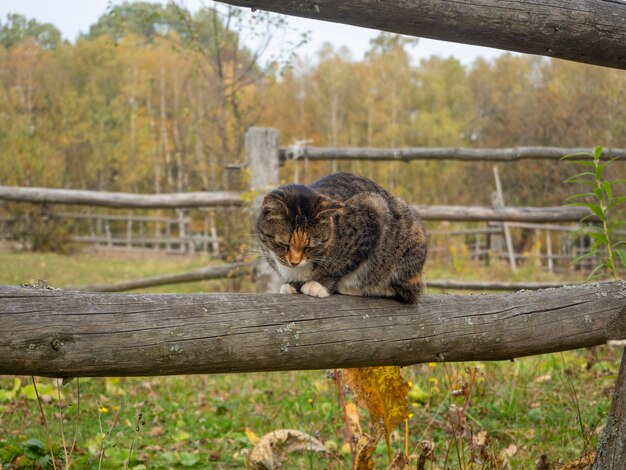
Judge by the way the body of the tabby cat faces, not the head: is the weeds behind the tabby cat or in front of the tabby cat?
behind

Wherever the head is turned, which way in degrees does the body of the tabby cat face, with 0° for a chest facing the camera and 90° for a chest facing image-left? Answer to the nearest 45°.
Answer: approximately 45°

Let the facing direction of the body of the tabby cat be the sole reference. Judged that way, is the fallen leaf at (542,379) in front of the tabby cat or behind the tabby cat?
behind

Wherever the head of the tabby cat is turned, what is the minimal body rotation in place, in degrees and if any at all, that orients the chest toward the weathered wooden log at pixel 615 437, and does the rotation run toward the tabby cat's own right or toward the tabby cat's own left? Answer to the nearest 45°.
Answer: approximately 135° to the tabby cat's own left
